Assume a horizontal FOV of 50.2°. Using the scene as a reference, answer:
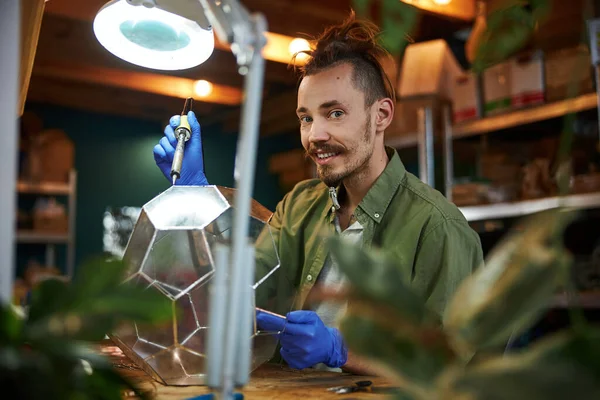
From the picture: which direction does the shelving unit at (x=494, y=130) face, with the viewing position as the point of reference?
facing the viewer and to the left of the viewer

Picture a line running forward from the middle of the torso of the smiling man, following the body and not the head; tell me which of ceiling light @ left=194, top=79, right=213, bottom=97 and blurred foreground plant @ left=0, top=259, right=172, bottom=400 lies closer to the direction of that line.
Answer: the blurred foreground plant

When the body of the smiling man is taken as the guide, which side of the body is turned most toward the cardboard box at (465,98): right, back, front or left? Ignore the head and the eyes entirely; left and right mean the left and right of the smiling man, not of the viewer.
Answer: back

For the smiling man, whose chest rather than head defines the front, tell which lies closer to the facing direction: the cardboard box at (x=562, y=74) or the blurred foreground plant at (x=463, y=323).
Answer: the blurred foreground plant

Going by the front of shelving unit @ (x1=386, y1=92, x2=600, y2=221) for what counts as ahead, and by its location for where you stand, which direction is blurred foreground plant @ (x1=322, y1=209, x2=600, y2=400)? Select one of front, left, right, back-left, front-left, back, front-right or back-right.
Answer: front-left

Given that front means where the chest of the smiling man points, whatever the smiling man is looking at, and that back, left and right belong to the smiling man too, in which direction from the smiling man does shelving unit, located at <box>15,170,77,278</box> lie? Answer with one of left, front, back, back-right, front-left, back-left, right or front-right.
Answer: right

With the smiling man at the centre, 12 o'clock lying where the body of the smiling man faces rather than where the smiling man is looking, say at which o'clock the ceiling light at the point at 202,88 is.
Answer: The ceiling light is roughly at 4 o'clock from the smiling man.

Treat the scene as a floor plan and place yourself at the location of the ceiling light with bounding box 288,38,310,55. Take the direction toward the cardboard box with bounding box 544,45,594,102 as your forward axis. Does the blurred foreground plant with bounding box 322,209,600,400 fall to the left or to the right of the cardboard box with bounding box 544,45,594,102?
right

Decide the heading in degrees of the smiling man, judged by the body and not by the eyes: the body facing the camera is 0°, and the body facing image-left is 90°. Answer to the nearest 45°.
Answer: approximately 45°

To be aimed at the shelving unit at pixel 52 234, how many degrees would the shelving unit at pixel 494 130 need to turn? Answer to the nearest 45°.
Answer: approximately 45° to its right

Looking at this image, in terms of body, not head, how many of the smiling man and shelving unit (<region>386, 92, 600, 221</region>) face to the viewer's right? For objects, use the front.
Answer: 0

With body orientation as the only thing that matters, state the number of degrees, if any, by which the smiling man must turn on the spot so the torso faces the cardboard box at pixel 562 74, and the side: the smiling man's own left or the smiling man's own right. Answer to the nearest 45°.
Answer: approximately 180°

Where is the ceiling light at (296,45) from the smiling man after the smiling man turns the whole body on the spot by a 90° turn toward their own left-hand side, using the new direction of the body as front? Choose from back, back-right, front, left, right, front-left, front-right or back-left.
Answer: back-left
